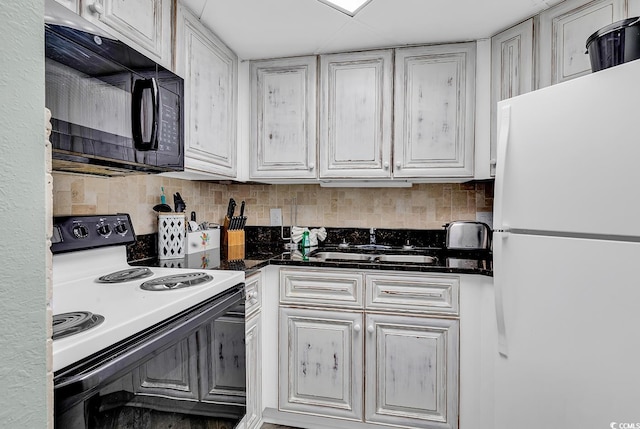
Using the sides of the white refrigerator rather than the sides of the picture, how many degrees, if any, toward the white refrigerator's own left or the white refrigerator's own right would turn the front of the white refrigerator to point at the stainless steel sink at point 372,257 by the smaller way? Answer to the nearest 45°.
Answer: approximately 90° to the white refrigerator's own right

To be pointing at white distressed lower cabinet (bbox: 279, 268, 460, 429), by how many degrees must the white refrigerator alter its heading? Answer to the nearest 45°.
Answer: approximately 45° to its right

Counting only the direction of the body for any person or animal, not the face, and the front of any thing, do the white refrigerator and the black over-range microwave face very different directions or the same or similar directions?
very different directions

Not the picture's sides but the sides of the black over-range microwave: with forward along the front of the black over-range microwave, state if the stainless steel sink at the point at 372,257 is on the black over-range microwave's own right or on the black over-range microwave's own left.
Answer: on the black over-range microwave's own left

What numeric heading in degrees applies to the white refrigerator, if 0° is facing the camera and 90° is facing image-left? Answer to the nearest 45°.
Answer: approximately 45°

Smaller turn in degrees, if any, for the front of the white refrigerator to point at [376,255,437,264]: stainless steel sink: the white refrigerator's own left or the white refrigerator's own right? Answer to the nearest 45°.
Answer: approximately 90° to the white refrigerator's own right

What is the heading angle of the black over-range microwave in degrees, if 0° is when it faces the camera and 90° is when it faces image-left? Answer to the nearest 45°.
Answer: approximately 315°

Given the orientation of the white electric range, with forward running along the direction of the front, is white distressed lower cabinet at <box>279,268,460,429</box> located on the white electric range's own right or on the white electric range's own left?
on the white electric range's own left
